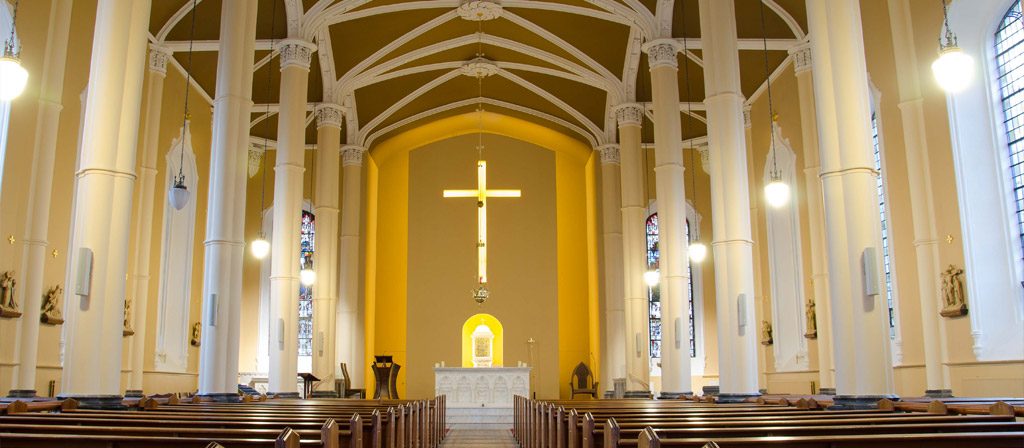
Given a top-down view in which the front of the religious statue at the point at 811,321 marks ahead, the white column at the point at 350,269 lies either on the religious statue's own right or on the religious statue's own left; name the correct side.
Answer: on the religious statue's own right

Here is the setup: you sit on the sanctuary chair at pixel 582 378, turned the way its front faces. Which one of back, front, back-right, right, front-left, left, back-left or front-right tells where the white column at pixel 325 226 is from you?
front-right

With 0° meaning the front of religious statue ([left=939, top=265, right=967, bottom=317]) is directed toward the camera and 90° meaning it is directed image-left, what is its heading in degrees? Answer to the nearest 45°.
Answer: approximately 45°

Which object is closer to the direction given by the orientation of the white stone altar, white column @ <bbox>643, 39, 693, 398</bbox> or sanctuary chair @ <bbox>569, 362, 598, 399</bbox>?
the white column

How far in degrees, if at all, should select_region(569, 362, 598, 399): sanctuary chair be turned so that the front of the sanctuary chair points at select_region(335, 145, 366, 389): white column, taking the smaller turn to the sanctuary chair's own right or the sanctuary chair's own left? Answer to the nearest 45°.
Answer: approximately 90° to the sanctuary chair's own right

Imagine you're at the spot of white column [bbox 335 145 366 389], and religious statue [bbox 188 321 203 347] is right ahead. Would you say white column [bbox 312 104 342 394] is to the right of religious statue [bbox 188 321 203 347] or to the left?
left

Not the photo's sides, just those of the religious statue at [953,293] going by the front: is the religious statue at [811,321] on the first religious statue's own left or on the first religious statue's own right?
on the first religious statue's own right

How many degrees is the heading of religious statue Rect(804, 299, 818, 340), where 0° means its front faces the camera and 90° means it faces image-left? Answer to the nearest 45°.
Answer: approximately 45°

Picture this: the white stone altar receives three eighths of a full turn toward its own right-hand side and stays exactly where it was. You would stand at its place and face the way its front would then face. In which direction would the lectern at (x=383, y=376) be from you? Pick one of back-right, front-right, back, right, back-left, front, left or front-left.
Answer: front

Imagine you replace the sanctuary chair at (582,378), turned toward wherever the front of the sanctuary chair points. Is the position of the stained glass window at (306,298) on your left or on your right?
on your right

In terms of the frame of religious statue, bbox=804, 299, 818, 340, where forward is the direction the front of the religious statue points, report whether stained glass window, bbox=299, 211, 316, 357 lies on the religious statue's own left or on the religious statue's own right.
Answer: on the religious statue's own right

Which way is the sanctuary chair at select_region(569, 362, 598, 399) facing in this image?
toward the camera

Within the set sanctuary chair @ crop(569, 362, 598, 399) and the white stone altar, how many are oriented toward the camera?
2

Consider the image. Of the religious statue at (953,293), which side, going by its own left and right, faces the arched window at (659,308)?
right

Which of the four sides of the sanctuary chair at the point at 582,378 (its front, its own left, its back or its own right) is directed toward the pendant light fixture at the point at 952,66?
front

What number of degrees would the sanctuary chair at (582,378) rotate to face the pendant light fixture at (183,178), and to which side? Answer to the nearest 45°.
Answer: approximately 45° to its right

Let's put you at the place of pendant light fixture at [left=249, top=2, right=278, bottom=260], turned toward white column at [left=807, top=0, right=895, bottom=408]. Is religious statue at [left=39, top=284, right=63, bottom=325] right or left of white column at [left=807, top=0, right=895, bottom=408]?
right

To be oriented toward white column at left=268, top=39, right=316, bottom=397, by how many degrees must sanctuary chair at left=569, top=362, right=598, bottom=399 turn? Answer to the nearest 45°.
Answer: approximately 45° to its right
